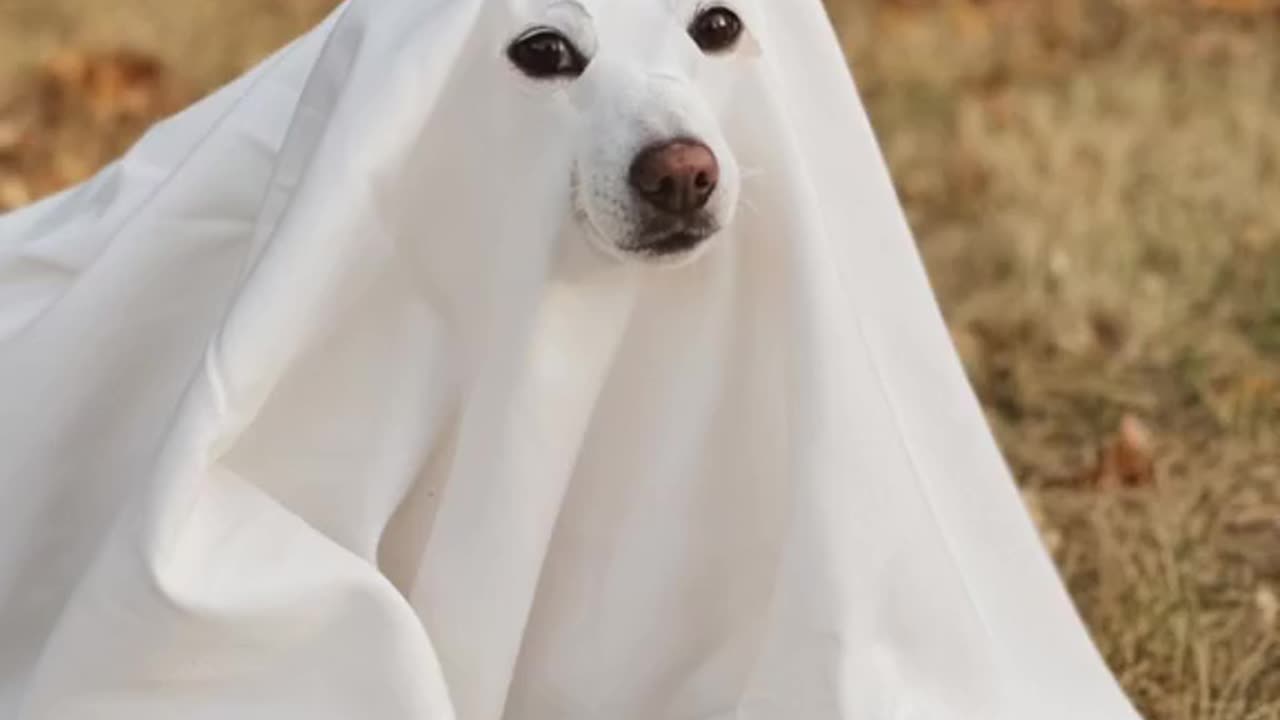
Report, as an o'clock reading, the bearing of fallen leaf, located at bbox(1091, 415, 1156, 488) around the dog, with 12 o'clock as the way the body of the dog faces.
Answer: The fallen leaf is roughly at 9 o'clock from the dog.

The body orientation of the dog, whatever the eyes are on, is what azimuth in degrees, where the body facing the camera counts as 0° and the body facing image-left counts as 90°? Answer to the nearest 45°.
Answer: approximately 315°
